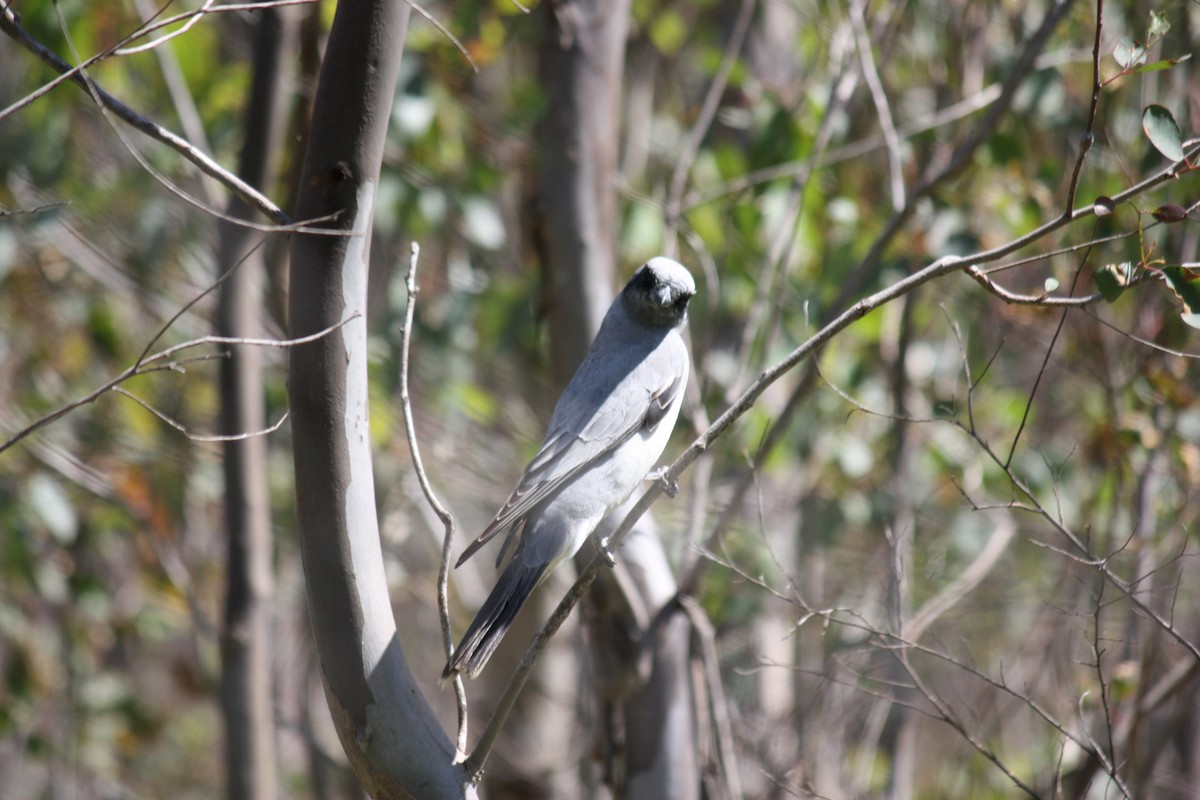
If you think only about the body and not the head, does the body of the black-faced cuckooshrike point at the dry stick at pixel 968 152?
yes

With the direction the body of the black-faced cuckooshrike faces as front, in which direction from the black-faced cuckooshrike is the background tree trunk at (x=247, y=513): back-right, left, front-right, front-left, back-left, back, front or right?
back-left

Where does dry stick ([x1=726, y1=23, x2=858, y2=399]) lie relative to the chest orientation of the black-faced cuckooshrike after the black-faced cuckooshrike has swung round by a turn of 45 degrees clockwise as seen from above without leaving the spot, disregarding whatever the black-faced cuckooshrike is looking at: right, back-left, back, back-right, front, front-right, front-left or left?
left

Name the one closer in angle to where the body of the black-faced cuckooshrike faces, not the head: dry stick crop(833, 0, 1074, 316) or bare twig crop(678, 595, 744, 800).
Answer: the dry stick

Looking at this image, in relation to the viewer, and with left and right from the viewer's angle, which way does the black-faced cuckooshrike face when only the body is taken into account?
facing to the right of the viewer

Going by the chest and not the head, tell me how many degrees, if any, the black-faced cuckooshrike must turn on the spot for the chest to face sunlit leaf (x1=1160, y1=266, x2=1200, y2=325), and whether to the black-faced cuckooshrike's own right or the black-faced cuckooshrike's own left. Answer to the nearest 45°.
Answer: approximately 45° to the black-faced cuckooshrike's own right
